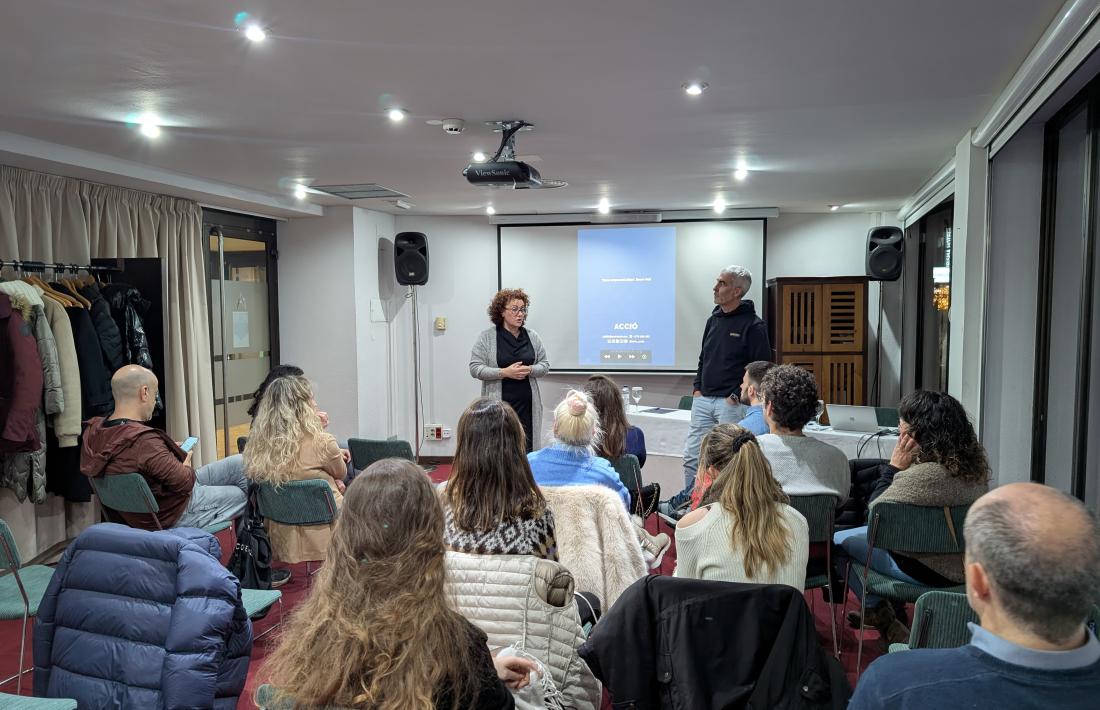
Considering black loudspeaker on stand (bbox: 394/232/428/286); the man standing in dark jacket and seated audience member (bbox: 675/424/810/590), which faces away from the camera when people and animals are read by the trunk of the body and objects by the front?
the seated audience member

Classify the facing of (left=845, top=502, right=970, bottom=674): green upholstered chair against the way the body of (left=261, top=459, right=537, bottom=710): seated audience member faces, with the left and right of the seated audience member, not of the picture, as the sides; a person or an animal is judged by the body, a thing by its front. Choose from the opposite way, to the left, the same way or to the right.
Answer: the same way

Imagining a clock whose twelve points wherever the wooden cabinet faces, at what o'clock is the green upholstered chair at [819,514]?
The green upholstered chair is roughly at 12 o'clock from the wooden cabinet.

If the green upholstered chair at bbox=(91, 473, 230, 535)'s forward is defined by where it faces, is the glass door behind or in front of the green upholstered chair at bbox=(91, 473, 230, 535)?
in front

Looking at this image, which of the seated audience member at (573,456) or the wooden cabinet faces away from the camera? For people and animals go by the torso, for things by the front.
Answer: the seated audience member

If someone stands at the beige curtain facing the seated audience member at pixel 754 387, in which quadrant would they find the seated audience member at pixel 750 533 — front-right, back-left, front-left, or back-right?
front-right

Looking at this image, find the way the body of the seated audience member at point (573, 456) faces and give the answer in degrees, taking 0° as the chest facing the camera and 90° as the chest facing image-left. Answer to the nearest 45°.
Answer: approximately 180°

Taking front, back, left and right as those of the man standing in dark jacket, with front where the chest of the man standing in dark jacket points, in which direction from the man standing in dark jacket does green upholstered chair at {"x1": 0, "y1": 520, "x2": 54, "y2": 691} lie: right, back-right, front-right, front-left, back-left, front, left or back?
front

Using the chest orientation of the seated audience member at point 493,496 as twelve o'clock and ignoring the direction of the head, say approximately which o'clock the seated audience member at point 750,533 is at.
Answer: the seated audience member at point 750,533 is roughly at 3 o'clock from the seated audience member at point 493,496.

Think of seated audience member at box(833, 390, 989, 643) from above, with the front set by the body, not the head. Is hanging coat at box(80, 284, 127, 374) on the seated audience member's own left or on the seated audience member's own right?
on the seated audience member's own left

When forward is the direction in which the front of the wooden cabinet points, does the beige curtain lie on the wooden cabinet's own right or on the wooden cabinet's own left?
on the wooden cabinet's own right

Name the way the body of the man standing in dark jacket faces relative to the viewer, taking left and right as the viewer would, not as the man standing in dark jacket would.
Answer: facing the viewer and to the left of the viewer

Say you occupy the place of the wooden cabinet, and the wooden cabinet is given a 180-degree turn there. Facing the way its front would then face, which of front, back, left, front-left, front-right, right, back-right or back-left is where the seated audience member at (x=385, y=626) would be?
back

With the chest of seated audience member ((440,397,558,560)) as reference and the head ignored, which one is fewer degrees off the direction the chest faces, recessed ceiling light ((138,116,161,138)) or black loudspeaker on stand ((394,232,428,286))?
the black loudspeaker on stand

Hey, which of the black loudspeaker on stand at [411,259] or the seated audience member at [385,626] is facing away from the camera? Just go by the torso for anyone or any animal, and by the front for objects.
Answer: the seated audience member

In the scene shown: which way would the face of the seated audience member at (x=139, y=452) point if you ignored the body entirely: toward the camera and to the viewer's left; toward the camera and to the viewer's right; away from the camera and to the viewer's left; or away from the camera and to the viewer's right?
away from the camera and to the viewer's right

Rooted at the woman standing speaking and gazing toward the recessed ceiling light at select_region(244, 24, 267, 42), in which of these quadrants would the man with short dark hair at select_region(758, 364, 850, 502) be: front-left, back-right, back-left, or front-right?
front-left

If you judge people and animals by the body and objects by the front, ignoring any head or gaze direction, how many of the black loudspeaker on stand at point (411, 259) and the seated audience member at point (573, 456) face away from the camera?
1

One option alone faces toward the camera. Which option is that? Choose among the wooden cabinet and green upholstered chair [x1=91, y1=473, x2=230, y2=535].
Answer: the wooden cabinet
